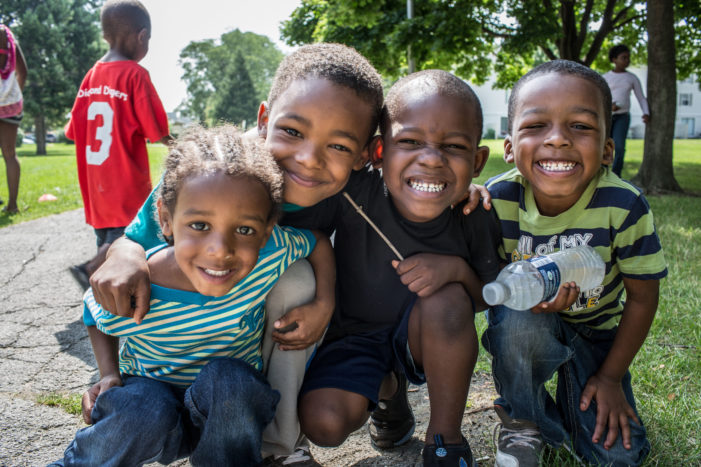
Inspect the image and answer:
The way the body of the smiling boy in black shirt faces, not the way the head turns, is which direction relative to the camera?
toward the camera

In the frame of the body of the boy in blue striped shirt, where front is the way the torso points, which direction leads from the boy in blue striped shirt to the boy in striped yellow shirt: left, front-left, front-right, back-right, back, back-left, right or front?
left

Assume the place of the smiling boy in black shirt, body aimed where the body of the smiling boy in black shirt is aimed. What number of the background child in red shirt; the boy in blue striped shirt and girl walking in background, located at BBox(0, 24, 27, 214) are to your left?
0

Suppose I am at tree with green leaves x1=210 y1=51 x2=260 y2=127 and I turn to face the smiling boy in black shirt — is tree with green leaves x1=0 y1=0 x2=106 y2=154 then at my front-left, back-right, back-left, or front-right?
front-right

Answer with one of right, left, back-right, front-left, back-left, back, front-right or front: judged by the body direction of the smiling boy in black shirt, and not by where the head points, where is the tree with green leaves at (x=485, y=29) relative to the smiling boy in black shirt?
back

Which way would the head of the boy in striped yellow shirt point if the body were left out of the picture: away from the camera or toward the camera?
toward the camera

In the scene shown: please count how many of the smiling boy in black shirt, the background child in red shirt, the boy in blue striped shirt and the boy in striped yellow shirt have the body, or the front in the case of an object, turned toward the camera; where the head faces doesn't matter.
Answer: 3

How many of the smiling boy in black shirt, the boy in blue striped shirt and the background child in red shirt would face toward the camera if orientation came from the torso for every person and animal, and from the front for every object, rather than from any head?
2

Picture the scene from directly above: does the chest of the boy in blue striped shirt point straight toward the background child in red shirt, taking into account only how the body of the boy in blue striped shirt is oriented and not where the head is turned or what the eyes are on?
no

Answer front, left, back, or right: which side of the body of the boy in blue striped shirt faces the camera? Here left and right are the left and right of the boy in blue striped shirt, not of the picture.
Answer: front

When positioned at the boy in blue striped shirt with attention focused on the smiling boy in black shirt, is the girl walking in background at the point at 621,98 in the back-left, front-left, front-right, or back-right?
front-left

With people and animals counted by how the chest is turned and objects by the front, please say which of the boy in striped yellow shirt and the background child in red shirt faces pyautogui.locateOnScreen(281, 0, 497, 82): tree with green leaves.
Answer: the background child in red shirt

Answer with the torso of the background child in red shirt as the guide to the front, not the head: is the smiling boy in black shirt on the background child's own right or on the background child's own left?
on the background child's own right

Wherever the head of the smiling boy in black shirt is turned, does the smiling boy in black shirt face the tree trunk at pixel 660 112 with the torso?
no

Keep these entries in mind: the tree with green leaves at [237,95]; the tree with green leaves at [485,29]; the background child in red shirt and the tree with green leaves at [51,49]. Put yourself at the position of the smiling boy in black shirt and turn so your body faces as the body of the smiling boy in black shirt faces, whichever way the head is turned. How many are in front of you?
0

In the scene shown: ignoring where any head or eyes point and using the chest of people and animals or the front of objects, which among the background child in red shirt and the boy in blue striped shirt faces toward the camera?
the boy in blue striped shirt

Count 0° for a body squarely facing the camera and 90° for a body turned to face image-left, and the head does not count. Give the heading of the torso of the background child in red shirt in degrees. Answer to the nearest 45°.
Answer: approximately 225°

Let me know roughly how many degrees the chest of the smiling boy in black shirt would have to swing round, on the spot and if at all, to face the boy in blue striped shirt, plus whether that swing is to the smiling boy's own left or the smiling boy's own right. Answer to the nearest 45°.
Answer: approximately 45° to the smiling boy's own right

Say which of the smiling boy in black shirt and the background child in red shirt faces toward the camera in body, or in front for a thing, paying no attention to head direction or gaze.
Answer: the smiling boy in black shirt
